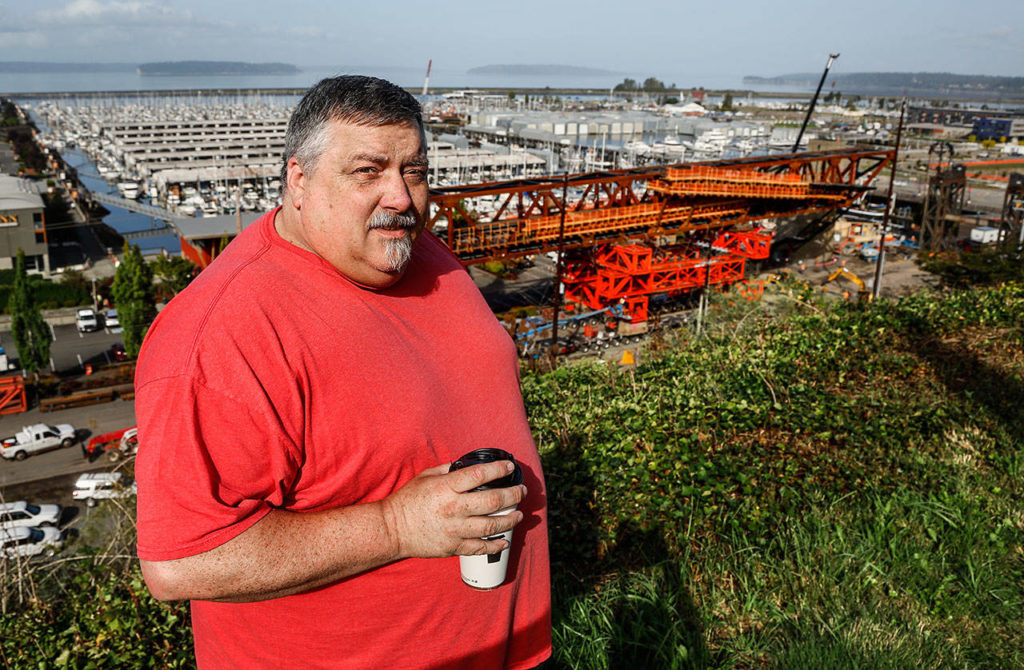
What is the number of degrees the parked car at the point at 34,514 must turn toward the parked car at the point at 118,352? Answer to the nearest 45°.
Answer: approximately 90° to its left

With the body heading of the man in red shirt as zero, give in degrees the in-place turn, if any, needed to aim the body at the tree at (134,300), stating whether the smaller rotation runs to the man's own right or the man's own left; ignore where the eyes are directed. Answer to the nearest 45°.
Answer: approximately 135° to the man's own left

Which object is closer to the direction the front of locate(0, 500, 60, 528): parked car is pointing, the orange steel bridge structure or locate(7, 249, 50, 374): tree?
the orange steel bridge structure

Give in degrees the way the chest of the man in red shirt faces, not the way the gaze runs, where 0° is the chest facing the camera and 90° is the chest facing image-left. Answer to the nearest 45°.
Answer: approximately 315°

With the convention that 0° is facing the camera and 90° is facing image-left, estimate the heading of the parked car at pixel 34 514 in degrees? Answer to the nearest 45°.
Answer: approximately 270°

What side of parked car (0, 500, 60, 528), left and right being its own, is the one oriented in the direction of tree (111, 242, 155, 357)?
left

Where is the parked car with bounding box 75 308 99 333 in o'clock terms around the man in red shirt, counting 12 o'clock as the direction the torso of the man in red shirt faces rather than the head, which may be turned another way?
The parked car is roughly at 7 o'clock from the man in red shirt.

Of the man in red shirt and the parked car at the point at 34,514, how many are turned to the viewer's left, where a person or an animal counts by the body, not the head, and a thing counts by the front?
0

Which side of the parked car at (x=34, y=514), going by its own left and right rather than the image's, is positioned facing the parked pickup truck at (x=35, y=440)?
left

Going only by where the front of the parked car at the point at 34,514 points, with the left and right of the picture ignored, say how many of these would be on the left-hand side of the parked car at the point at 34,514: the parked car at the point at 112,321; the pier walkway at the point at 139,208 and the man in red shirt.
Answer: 2

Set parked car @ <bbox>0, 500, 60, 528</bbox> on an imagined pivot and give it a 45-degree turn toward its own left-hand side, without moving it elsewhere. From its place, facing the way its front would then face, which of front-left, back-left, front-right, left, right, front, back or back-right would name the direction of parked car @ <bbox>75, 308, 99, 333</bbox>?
front-left
